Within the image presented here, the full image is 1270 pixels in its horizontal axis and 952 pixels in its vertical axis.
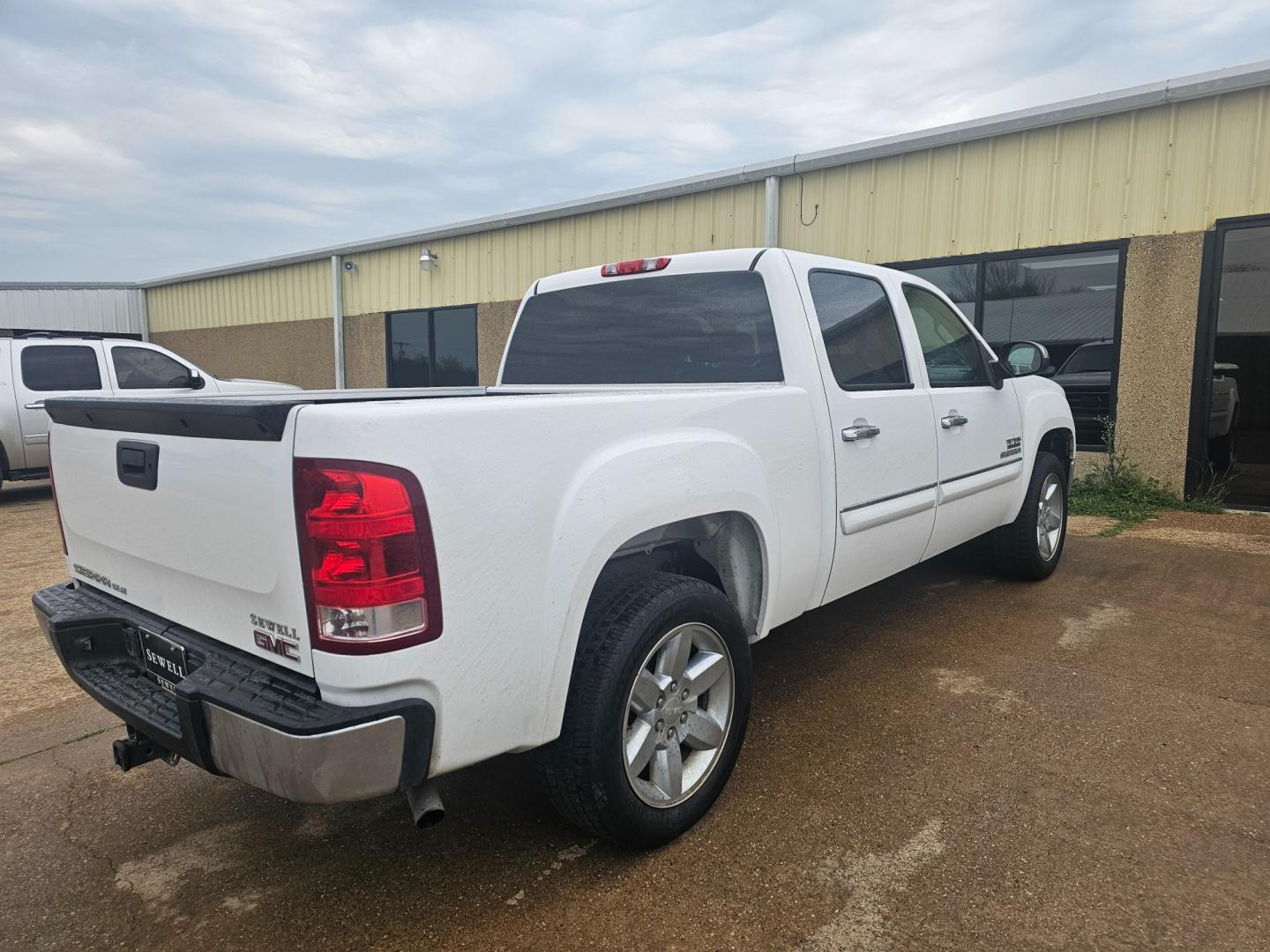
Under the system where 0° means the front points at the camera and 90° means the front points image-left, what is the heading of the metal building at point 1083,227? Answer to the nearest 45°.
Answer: approximately 45°

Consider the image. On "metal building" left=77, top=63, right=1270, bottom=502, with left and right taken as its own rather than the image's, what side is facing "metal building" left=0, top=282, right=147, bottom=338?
right

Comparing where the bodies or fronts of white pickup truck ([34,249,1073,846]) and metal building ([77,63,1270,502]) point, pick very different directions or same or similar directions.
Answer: very different directions

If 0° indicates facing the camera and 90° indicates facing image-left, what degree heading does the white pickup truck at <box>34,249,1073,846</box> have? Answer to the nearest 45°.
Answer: approximately 225°

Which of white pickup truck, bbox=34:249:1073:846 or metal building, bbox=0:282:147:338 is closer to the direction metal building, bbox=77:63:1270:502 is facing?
the white pickup truck

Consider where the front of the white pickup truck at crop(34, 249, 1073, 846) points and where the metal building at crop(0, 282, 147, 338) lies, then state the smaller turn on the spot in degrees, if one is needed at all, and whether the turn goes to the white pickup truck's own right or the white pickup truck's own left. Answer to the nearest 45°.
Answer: approximately 90° to the white pickup truck's own left

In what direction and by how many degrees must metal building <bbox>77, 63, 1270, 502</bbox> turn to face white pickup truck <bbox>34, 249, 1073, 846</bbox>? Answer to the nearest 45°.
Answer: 0° — it already faces it

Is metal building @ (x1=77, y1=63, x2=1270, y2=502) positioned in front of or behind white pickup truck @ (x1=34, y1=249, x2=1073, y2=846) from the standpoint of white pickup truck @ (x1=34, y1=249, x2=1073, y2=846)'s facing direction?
in front
